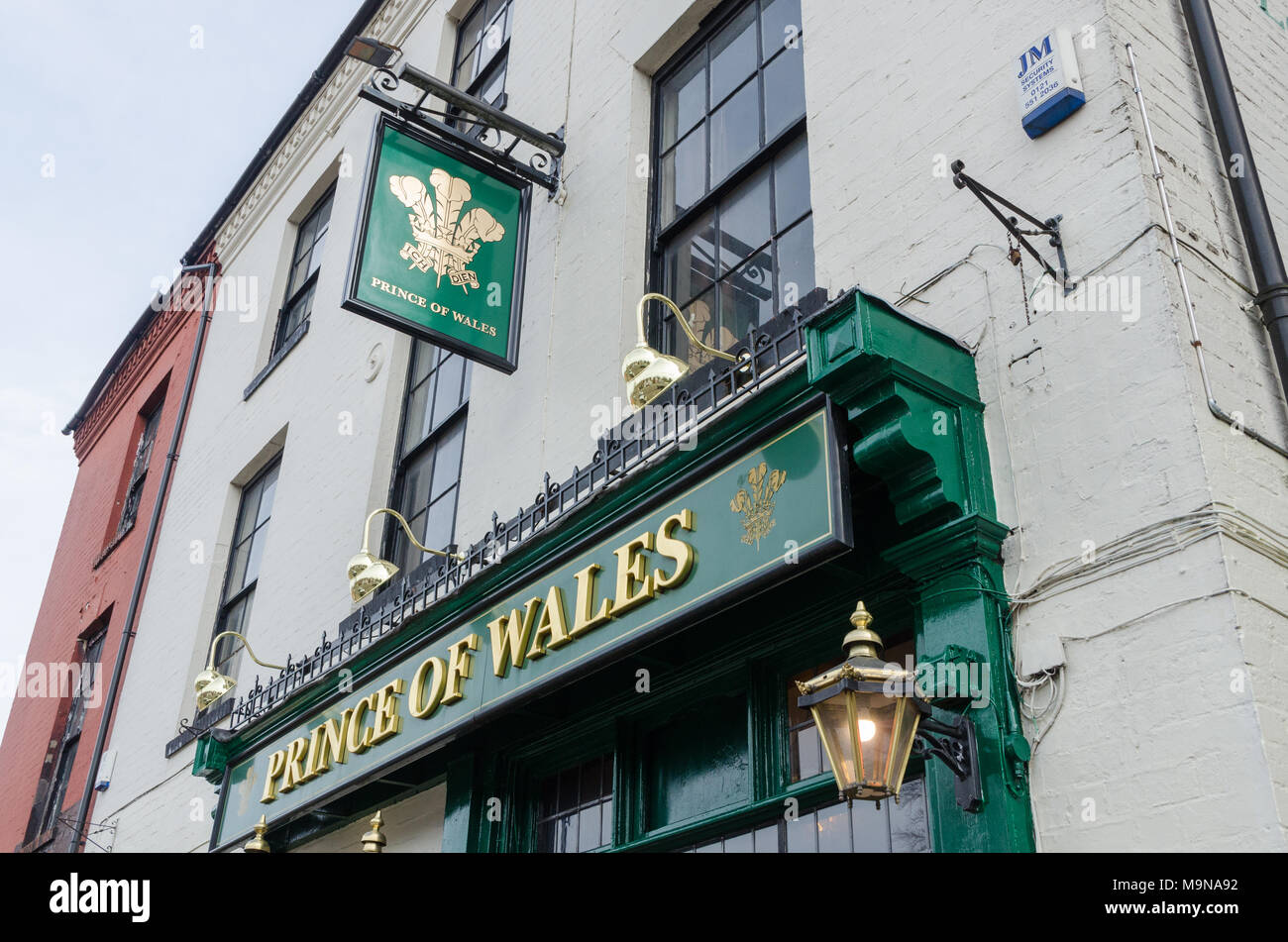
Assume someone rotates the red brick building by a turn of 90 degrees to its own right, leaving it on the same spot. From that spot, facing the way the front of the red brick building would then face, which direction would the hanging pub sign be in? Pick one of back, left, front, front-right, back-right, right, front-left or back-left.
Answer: back-left

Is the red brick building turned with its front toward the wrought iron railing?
no

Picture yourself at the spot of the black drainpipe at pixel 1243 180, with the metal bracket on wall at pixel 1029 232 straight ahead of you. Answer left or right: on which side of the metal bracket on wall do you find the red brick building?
right

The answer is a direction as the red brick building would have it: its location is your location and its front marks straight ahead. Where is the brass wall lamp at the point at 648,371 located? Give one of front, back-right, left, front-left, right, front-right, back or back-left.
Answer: front-left

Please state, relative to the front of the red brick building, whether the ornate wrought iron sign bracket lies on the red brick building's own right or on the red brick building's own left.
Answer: on the red brick building's own left

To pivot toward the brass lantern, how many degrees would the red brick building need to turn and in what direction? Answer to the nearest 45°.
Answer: approximately 45° to its left

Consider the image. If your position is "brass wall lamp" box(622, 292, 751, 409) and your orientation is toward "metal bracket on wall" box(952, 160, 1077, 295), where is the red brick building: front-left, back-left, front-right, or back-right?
back-left

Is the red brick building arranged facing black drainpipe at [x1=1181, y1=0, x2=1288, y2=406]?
no

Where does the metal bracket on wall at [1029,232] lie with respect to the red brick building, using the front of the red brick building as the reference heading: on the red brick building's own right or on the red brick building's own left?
on the red brick building's own left
